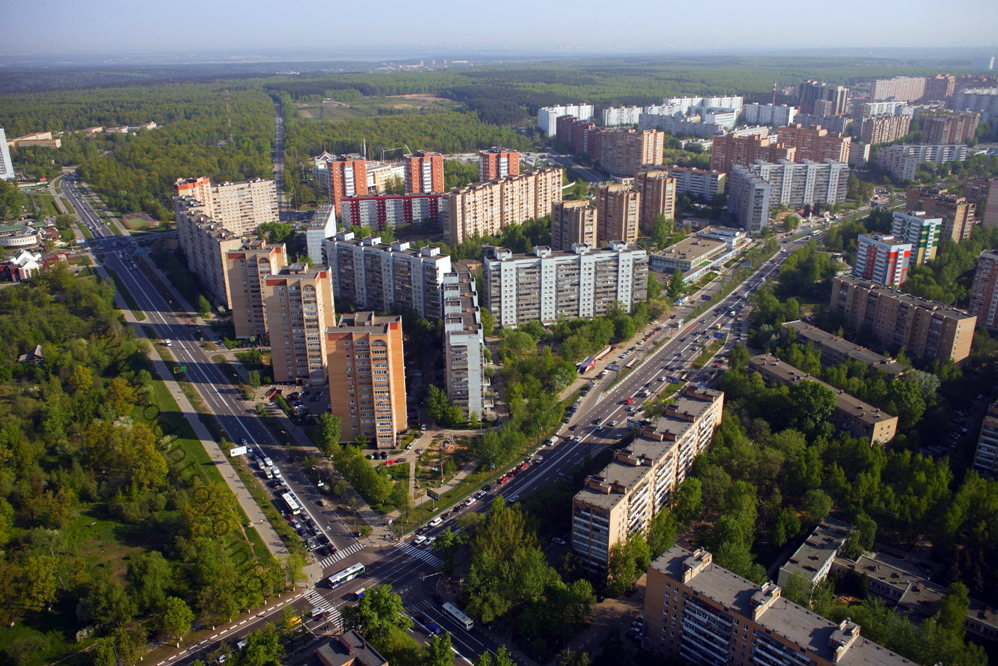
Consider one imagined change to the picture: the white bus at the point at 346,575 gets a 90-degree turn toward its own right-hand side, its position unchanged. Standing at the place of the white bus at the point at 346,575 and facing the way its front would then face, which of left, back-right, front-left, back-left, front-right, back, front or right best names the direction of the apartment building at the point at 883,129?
right

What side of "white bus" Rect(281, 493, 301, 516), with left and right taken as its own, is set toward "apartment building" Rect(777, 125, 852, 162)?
left

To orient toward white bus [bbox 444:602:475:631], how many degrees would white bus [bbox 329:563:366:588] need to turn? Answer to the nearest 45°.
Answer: approximately 90° to its left

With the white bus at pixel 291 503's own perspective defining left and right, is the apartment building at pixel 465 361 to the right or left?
on its left

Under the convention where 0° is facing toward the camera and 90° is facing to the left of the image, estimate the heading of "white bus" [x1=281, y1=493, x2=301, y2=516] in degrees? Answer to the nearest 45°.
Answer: approximately 315°

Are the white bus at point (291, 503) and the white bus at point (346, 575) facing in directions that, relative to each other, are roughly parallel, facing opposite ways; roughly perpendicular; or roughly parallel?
roughly perpendicular

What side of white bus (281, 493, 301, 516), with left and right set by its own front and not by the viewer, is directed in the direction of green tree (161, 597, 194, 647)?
right

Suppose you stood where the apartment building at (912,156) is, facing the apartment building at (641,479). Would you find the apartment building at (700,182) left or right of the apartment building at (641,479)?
right

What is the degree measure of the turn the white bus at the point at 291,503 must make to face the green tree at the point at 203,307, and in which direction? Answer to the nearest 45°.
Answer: approximately 135° to its left

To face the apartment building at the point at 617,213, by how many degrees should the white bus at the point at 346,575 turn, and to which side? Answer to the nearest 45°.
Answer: approximately 180°
